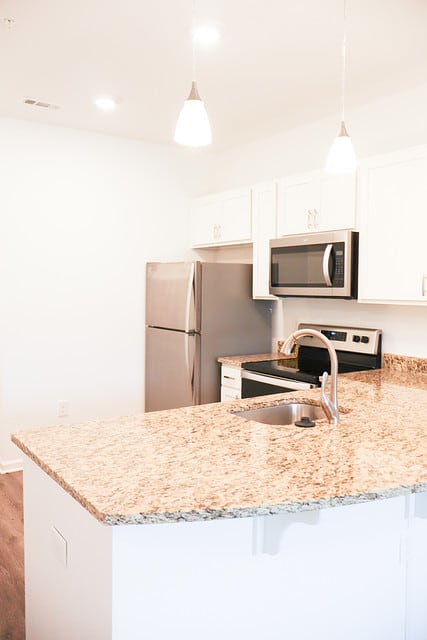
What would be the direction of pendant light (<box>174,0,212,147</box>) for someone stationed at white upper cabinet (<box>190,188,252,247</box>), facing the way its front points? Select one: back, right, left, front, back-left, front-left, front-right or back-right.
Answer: front-left

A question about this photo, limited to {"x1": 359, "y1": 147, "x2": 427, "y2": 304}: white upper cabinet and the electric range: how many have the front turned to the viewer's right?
0

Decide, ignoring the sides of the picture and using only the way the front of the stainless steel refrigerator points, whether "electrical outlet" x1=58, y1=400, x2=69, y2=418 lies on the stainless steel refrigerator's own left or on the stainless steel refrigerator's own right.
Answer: on the stainless steel refrigerator's own right

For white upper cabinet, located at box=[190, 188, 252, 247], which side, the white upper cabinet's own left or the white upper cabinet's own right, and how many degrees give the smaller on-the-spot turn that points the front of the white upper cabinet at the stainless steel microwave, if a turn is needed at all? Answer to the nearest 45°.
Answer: approximately 90° to the white upper cabinet's own left

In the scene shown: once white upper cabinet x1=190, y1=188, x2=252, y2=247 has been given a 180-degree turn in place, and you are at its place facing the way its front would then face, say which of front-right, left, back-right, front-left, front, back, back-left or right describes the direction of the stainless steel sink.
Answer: back-right

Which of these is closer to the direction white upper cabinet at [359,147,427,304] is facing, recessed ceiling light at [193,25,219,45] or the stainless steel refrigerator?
the recessed ceiling light

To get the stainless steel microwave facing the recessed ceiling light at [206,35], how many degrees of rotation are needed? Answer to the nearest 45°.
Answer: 0° — it already faces it

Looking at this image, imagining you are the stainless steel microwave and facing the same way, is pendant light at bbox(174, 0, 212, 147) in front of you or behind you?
in front

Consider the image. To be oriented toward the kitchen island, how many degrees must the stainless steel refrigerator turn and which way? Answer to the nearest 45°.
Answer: approximately 45° to its left

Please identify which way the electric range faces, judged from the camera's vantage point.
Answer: facing the viewer and to the left of the viewer

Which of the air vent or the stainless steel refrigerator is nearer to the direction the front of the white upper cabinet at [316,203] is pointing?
the air vent

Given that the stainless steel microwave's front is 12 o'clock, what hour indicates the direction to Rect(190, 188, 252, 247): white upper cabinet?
The white upper cabinet is roughly at 3 o'clock from the stainless steel microwave.

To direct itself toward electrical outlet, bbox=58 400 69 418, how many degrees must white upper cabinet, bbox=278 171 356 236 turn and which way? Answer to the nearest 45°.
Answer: approximately 45° to its right

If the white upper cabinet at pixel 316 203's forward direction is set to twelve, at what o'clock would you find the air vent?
The air vent is roughly at 1 o'clock from the white upper cabinet.
